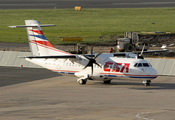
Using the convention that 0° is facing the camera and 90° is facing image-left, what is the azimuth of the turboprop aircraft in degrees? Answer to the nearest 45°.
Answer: approximately 315°
